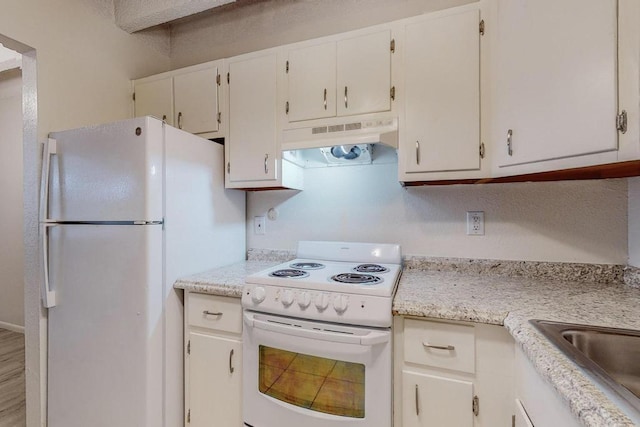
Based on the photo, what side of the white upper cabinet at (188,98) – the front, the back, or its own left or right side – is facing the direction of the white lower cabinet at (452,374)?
left

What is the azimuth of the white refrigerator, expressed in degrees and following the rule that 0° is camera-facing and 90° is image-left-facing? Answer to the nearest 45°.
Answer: approximately 45°

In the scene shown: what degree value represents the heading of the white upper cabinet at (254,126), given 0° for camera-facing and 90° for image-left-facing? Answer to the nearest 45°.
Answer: approximately 45°

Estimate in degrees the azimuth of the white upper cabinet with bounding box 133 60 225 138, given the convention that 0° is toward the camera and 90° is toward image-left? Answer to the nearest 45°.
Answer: approximately 45°

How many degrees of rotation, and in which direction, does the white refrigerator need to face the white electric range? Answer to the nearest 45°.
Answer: approximately 90° to its left

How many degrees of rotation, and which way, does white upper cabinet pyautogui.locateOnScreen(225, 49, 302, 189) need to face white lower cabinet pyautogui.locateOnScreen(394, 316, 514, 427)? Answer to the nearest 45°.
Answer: approximately 90° to its left
